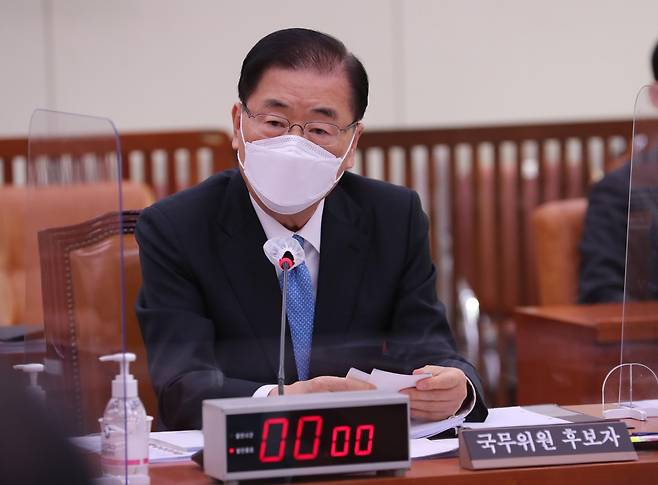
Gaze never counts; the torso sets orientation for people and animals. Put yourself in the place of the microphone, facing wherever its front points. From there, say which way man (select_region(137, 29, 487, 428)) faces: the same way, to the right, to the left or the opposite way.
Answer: the opposite way

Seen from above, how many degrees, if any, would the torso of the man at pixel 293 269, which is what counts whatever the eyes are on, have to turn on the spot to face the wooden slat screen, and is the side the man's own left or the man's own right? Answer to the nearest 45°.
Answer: approximately 180°

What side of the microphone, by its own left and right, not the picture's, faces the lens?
back

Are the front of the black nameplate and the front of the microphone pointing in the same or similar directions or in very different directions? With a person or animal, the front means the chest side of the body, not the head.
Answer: very different directions

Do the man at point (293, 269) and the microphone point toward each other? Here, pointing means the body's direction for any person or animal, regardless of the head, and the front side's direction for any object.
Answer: yes

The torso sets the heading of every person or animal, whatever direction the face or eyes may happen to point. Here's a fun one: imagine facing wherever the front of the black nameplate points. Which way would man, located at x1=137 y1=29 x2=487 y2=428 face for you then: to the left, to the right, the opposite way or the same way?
the same way

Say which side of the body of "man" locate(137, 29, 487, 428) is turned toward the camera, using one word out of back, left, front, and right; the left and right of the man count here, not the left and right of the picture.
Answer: front

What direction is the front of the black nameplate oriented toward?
toward the camera

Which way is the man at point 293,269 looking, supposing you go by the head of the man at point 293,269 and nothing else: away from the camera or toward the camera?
toward the camera

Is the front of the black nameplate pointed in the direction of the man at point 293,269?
no

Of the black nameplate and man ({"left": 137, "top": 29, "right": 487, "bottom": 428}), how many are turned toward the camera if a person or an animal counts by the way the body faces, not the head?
2

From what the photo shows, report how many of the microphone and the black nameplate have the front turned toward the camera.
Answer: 1

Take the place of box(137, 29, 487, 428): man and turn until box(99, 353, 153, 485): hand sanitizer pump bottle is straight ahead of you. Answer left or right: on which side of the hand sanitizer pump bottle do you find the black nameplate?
left
